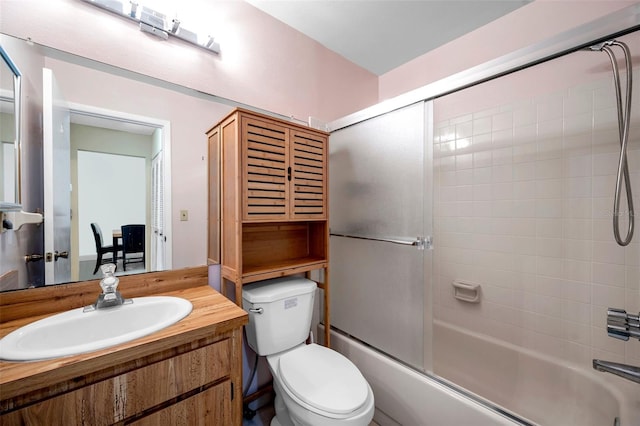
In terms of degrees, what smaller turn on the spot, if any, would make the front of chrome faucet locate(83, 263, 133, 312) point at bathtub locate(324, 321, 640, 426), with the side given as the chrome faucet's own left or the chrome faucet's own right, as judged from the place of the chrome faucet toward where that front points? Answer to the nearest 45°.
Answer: approximately 45° to the chrome faucet's own left

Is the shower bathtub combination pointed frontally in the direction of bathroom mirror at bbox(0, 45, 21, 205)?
yes

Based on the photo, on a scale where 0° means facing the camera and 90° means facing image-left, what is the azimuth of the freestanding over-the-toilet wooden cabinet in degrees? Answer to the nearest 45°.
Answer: approximately 315°

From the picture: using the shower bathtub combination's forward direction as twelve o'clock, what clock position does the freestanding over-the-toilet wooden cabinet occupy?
The freestanding over-the-toilet wooden cabinet is roughly at 12 o'clock from the shower bathtub combination.

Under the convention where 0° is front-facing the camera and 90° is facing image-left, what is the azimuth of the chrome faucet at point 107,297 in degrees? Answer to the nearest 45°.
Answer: approximately 0°

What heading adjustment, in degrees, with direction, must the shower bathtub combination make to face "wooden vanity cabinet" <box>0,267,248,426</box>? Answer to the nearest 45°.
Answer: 0° — it already faces it

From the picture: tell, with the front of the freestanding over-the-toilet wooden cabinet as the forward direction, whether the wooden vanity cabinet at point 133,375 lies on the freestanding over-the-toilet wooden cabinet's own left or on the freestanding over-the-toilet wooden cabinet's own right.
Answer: on the freestanding over-the-toilet wooden cabinet's own right

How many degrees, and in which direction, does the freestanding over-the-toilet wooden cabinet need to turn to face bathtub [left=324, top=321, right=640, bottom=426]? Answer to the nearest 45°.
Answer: approximately 45° to its left

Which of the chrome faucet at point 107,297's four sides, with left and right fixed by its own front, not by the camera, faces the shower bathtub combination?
left
